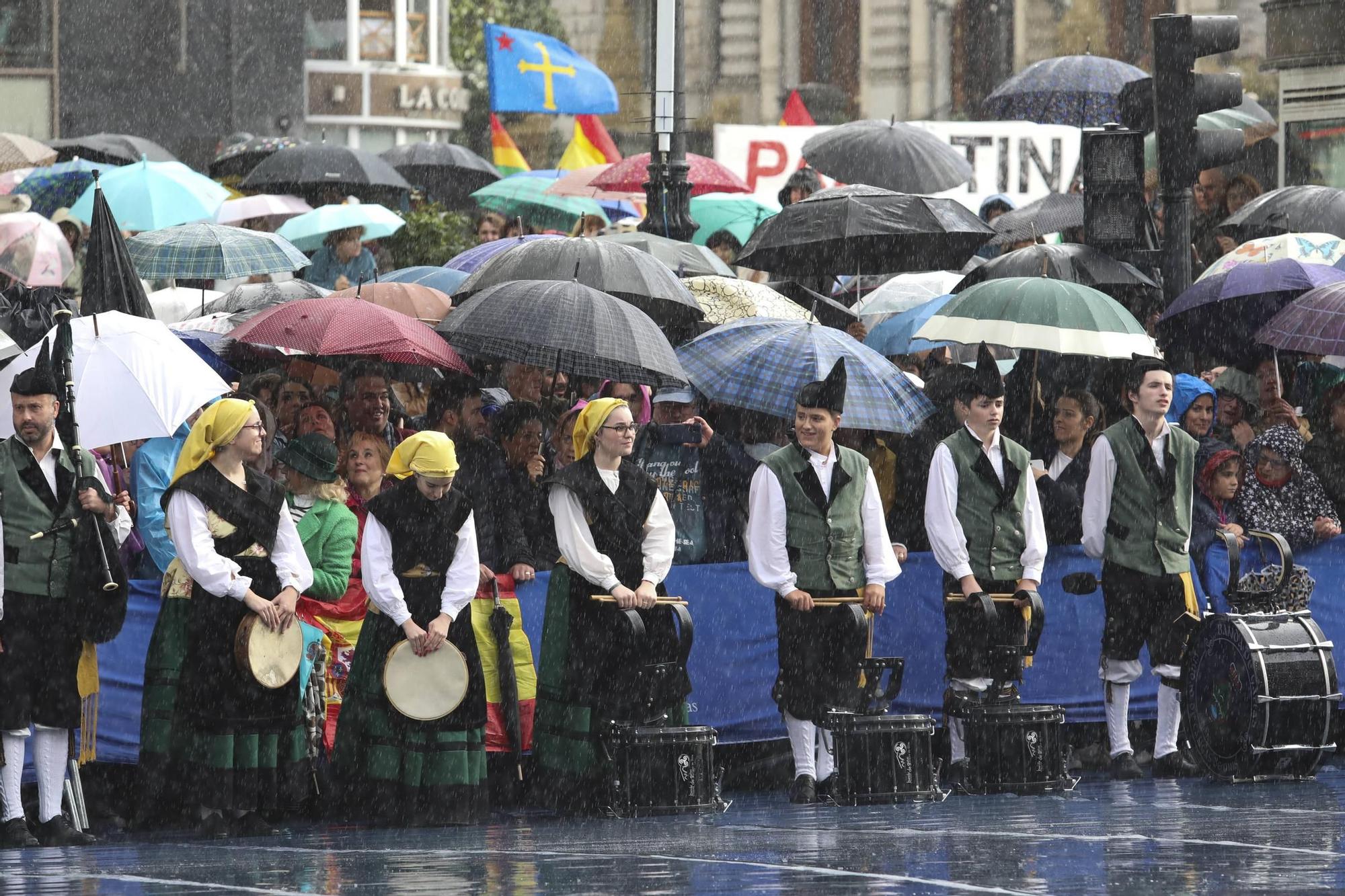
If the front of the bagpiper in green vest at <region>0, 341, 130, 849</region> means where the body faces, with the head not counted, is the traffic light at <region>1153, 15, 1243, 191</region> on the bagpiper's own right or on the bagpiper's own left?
on the bagpiper's own left

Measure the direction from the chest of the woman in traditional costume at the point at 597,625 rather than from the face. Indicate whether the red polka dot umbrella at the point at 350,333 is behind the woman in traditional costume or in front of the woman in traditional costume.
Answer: behind

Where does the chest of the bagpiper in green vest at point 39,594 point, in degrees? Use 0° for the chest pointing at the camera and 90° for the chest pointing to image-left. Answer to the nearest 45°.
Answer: approximately 315°

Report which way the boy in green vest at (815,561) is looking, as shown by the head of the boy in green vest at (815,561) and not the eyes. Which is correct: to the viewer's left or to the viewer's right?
to the viewer's left

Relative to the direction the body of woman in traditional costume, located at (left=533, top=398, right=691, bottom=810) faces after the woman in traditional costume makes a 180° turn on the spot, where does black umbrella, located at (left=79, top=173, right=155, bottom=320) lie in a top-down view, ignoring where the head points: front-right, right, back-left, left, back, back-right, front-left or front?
front

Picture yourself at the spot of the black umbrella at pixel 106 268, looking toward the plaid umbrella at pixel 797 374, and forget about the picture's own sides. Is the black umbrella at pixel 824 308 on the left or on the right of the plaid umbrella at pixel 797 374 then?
left

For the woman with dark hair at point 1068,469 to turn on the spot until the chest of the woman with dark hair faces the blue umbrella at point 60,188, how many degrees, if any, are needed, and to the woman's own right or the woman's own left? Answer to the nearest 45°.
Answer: approximately 90° to the woman's own right

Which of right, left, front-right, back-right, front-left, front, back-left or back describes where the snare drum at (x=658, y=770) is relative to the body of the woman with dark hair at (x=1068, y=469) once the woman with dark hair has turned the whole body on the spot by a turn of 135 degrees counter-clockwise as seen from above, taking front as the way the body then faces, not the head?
back-right

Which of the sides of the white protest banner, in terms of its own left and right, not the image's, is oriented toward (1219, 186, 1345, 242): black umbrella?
left

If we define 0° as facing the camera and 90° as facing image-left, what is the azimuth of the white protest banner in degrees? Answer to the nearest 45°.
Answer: approximately 0°
